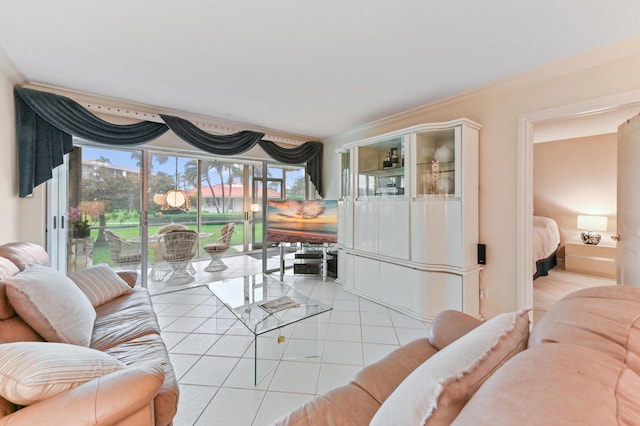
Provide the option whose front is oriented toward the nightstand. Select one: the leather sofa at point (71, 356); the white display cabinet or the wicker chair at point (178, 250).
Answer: the leather sofa

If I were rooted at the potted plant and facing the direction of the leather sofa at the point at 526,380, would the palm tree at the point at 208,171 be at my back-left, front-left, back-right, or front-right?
back-left

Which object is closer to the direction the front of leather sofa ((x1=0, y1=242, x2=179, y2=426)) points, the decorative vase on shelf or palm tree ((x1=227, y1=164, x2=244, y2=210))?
the decorative vase on shelf

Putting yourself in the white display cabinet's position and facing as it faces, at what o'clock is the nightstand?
The nightstand is roughly at 6 o'clock from the white display cabinet.

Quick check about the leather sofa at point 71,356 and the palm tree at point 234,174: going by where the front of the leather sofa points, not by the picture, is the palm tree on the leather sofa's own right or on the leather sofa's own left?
on the leather sofa's own left

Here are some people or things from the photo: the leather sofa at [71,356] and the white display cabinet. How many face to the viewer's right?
1

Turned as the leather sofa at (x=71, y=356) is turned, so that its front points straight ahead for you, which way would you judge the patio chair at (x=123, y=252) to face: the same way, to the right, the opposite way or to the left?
the same way

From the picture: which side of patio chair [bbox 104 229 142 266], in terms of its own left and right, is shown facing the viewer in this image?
right

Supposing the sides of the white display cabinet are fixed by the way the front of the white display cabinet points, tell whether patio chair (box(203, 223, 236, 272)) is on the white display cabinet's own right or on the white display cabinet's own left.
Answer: on the white display cabinet's own right

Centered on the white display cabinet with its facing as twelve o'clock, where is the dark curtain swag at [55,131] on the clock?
The dark curtain swag is roughly at 1 o'clock from the white display cabinet.

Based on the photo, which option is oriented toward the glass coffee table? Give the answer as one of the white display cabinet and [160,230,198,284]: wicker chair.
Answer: the white display cabinet

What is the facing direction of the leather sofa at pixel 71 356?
to the viewer's right

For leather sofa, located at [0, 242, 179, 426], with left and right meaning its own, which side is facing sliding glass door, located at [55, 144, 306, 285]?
left

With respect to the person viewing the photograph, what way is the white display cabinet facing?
facing the viewer and to the left of the viewer
